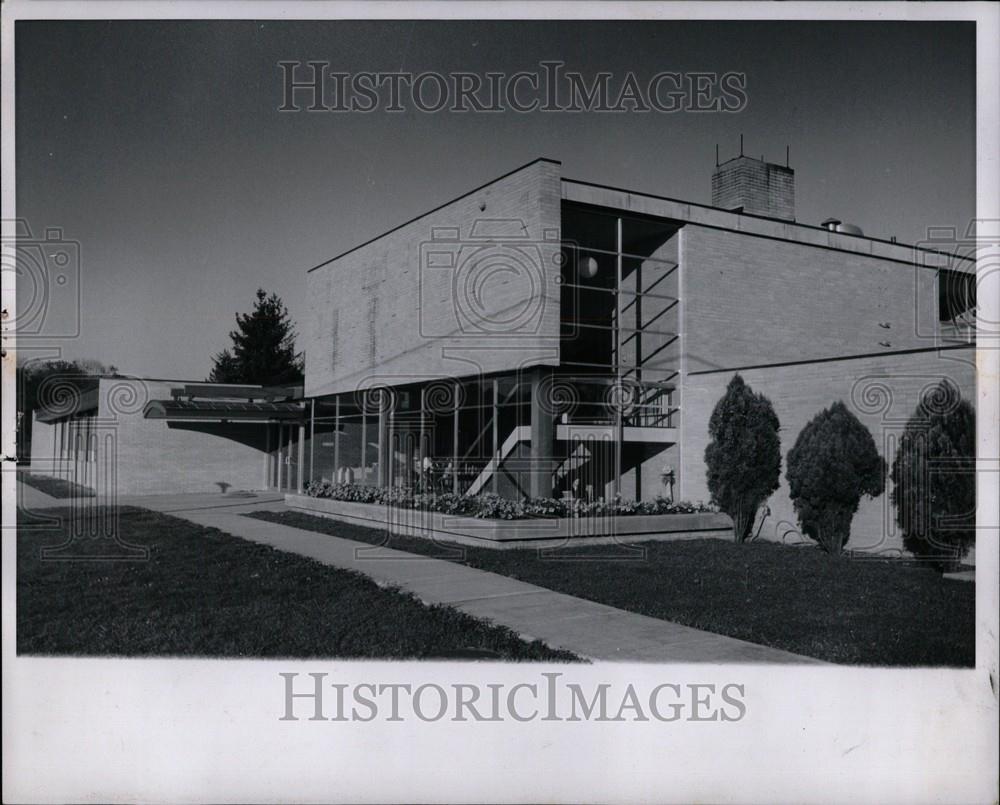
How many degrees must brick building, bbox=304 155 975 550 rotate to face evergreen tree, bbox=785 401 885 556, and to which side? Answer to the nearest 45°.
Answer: approximately 90° to its left

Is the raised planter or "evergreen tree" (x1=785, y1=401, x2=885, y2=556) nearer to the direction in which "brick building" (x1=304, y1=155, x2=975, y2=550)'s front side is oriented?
the raised planter

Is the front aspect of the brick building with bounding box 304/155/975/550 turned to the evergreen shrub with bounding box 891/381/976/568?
no

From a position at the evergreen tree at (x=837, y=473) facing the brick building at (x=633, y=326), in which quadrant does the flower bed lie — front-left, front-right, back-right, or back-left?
front-left

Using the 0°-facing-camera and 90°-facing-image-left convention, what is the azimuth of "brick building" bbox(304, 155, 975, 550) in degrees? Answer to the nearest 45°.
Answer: approximately 45°

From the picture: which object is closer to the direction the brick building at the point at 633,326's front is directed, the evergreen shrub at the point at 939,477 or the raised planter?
the raised planter

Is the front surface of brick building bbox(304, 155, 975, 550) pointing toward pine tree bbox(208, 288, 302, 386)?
no
